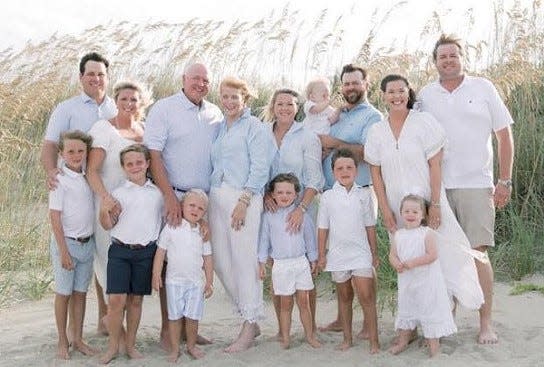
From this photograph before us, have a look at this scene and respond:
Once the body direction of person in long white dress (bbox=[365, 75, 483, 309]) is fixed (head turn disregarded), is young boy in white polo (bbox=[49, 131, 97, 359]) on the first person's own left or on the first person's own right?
on the first person's own right

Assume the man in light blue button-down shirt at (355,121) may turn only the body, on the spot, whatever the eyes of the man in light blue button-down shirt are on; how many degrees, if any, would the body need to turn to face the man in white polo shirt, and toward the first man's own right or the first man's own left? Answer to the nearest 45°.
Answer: approximately 135° to the first man's own left

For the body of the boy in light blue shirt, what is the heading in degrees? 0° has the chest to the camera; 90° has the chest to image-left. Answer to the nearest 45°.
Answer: approximately 0°
